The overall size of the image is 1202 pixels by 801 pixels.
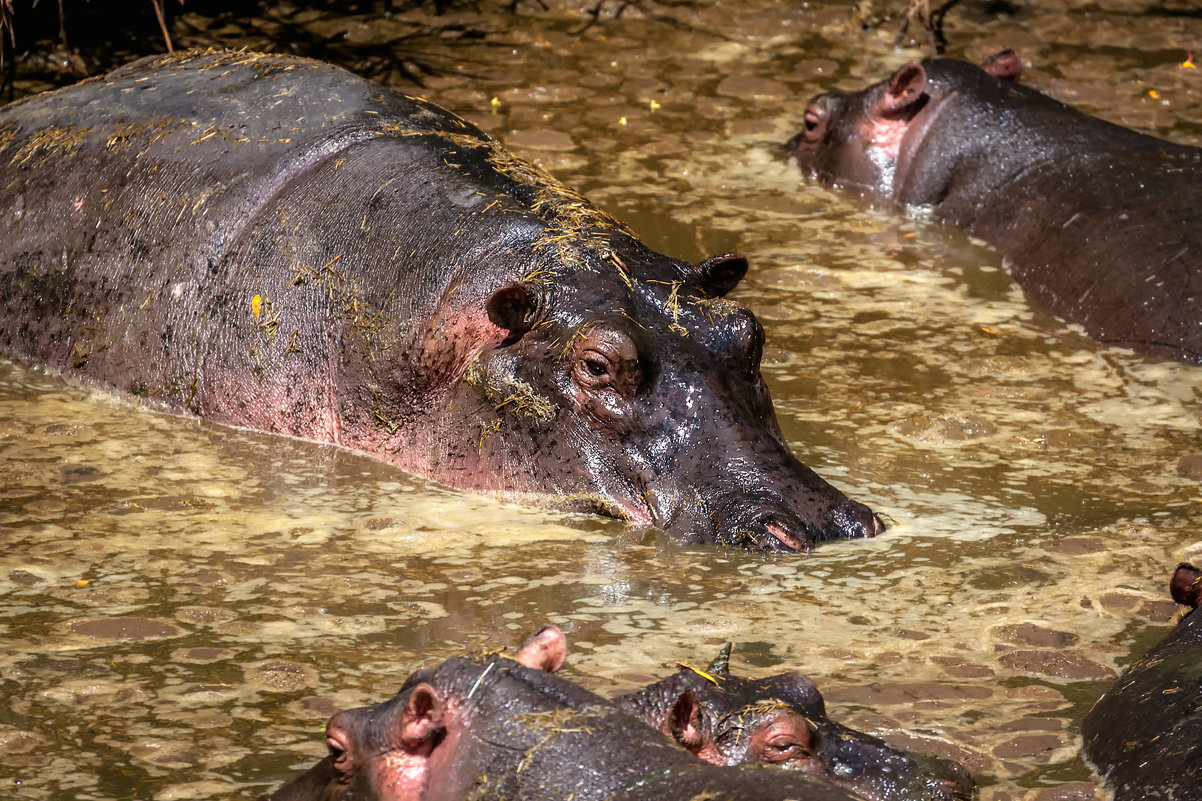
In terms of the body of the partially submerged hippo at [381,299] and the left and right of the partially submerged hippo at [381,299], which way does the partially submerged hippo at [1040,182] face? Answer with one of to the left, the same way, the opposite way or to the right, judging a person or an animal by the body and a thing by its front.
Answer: the opposite way

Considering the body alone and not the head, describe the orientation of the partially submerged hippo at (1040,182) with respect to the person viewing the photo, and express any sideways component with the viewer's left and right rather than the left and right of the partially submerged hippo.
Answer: facing away from the viewer and to the left of the viewer

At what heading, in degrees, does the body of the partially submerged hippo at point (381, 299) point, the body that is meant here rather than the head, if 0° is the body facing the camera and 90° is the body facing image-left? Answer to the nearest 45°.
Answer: approximately 315°

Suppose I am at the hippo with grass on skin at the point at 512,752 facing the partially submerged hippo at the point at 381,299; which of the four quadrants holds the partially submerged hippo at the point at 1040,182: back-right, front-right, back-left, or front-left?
front-right

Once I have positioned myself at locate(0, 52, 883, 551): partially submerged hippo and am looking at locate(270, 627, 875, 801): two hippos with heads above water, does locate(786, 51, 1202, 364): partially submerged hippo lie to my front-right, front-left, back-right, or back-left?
back-left

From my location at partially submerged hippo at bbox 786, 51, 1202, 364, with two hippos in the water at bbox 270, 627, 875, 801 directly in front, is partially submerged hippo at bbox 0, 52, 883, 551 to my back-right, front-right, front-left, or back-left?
front-right

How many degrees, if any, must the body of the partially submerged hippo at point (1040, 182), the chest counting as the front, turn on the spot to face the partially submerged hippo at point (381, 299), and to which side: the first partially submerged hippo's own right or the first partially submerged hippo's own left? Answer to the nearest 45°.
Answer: approximately 90° to the first partially submerged hippo's own left

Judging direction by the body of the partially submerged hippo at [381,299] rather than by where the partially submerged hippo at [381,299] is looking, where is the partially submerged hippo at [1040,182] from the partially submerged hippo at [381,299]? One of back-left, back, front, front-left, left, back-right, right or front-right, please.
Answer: left

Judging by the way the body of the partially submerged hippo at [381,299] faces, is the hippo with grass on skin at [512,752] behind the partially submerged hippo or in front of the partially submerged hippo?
in front
